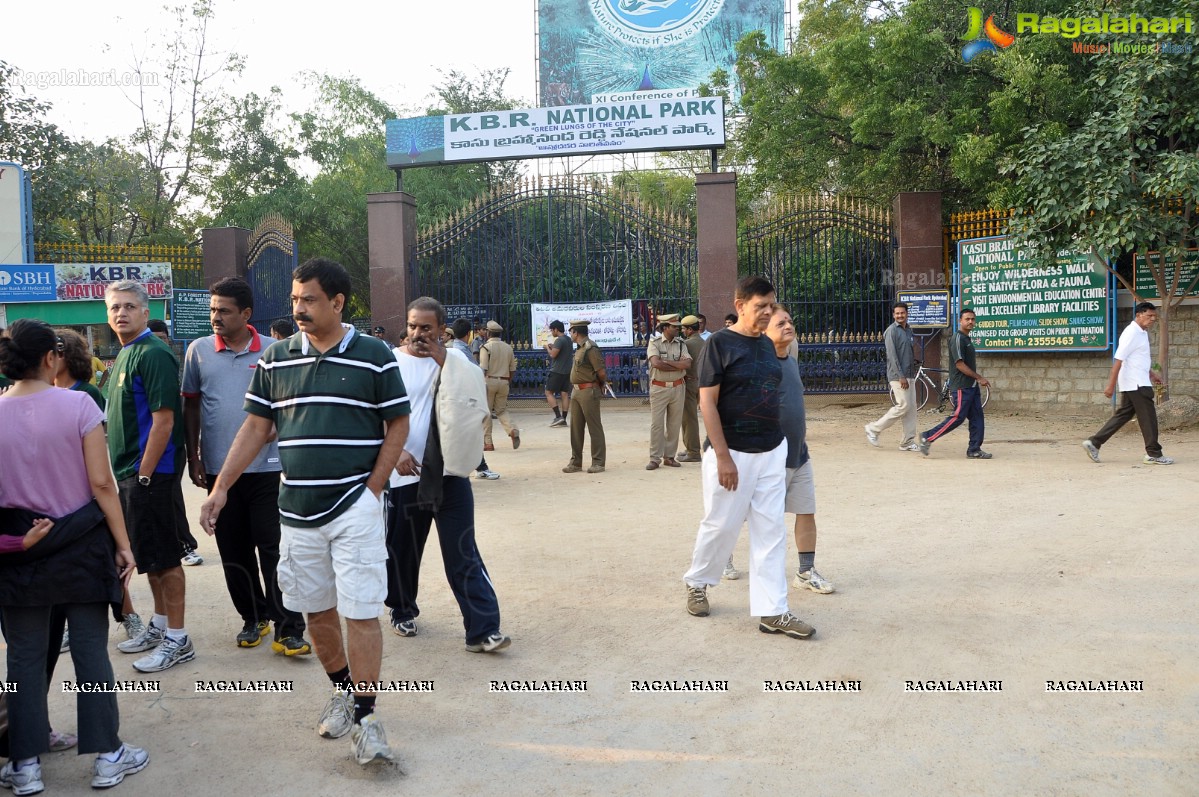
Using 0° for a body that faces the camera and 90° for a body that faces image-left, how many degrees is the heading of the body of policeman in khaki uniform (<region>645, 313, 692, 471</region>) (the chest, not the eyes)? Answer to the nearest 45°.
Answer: approximately 0°

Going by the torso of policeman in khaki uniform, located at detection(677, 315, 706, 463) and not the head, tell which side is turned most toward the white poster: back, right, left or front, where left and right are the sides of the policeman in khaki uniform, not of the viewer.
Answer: right

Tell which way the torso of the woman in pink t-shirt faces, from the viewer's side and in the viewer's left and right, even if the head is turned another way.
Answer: facing away from the viewer and to the right of the viewer

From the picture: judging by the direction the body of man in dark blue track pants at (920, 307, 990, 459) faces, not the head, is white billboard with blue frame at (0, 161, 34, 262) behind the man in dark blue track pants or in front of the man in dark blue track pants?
behind

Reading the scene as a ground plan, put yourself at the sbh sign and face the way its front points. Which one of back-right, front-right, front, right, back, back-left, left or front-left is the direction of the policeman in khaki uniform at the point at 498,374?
front-left

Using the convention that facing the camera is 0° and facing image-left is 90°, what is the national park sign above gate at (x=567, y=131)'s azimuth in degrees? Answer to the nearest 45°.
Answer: approximately 0°

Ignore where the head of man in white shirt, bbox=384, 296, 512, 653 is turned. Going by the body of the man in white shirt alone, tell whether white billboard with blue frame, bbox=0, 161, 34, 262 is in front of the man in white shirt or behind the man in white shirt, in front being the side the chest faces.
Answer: behind

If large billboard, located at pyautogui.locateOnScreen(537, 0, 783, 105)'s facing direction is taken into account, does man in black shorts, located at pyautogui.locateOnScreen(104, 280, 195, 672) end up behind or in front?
in front

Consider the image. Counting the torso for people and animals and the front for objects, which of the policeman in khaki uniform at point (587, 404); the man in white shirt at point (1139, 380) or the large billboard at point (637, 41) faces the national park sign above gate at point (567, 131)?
the large billboard

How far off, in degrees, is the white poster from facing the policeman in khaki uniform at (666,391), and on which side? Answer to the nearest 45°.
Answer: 0° — it already faces them

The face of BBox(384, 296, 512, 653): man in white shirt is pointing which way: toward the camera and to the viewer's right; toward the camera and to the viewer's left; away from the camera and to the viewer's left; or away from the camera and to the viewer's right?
toward the camera and to the viewer's left

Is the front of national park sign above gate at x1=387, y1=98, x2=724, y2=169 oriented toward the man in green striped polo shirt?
yes
